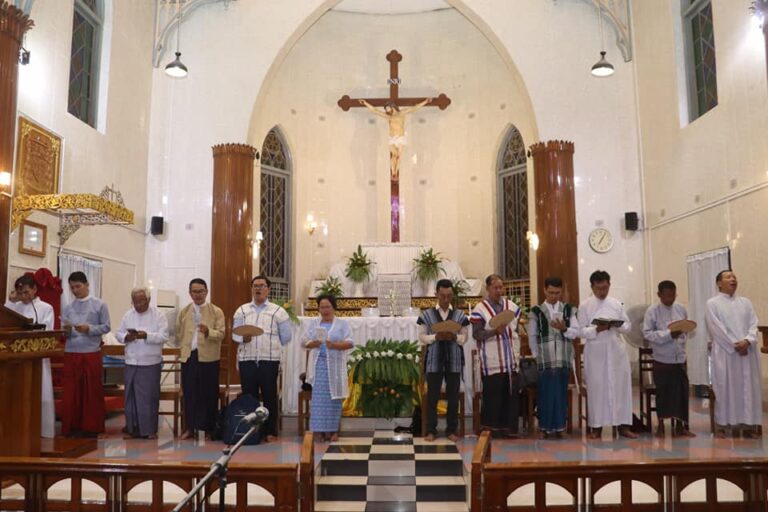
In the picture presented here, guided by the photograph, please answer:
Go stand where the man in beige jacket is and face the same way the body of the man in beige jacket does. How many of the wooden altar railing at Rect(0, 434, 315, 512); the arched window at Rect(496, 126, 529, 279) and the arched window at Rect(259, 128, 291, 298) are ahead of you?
1

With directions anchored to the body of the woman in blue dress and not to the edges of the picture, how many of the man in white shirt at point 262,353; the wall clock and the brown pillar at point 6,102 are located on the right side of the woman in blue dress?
2

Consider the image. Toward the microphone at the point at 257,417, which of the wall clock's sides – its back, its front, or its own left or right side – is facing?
front

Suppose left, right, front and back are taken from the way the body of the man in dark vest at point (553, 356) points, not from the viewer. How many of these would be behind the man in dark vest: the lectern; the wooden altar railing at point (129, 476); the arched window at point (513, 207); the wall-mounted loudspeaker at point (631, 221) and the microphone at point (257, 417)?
2

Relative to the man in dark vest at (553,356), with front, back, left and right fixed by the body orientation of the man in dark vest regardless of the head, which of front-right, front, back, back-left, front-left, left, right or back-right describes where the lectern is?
front-right

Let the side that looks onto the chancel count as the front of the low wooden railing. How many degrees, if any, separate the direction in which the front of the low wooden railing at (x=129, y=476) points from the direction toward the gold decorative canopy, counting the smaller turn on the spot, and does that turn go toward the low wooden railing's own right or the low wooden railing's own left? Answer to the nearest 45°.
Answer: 0° — it already faces it

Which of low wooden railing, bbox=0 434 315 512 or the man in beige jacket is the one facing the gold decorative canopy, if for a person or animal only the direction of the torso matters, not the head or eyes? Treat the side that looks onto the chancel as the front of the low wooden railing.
the low wooden railing

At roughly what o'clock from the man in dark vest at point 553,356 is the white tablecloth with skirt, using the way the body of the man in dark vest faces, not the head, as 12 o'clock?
The white tablecloth with skirt is roughly at 4 o'clock from the man in dark vest.

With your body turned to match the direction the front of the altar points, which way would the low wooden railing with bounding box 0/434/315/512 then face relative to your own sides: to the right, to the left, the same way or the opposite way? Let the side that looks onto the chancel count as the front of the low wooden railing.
the opposite way

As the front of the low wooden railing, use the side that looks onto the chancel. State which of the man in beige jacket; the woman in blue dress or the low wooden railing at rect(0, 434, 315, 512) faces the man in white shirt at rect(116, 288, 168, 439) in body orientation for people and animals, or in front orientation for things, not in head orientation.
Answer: the low wooden railing

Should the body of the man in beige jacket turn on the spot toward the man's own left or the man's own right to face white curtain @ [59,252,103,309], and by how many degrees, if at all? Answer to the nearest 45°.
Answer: approximately 135° to the man's own right

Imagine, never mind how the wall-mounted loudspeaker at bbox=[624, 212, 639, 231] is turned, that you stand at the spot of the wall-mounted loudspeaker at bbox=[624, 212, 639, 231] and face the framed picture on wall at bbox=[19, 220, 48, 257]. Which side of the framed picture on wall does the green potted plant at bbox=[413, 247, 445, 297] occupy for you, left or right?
right

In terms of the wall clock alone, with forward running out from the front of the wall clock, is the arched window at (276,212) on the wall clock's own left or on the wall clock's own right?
on the wall clock's own right

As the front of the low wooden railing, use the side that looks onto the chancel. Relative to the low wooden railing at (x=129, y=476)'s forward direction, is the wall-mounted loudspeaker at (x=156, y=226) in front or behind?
in front

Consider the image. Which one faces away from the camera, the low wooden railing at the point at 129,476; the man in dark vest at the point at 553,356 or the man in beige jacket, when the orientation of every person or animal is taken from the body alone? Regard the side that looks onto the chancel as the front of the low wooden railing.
the low wooden railing
